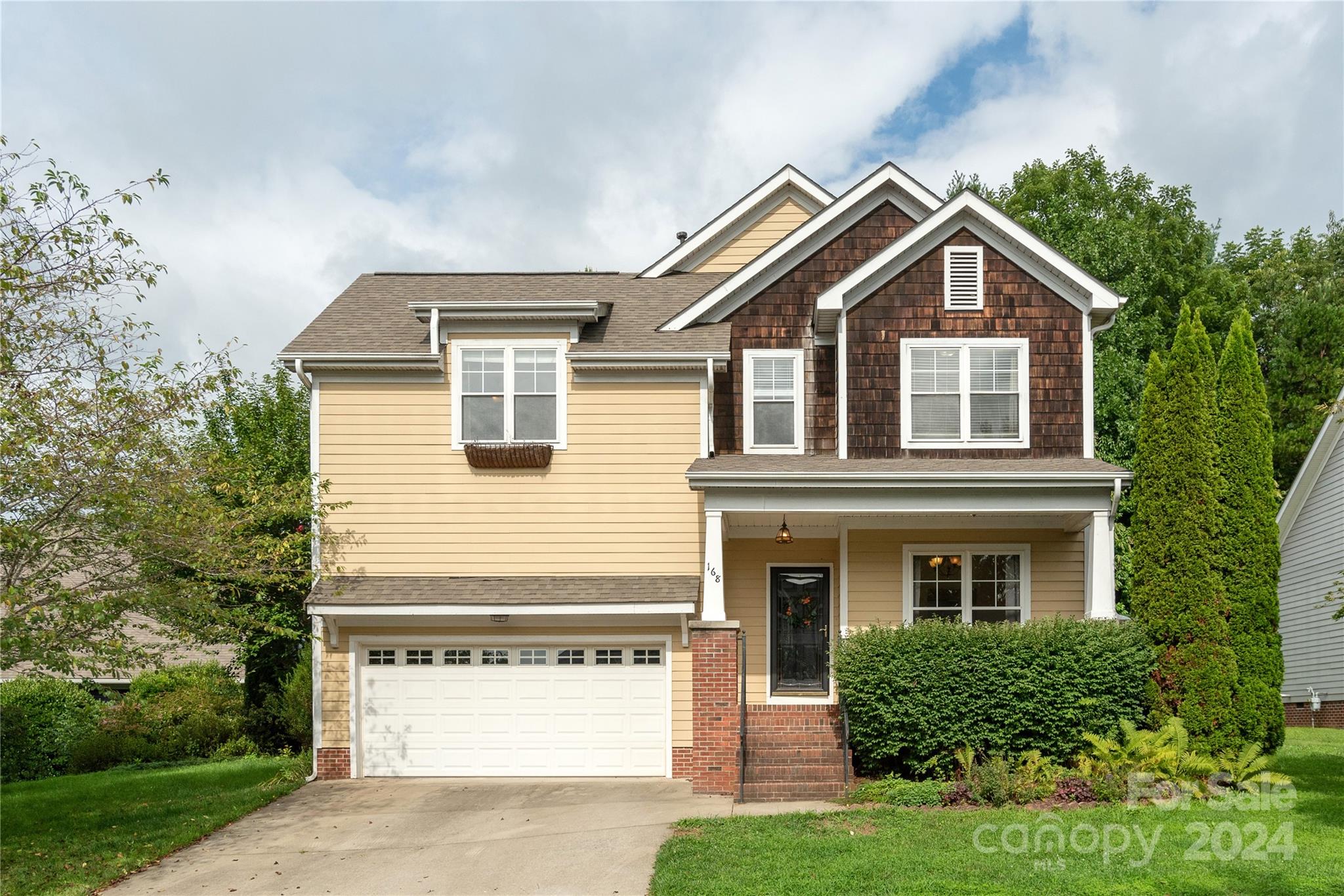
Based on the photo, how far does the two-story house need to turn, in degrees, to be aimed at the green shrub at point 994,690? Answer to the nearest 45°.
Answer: approximately 45° to its left

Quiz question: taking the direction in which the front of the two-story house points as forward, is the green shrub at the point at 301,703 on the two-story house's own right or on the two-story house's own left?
on the two-story house's own right

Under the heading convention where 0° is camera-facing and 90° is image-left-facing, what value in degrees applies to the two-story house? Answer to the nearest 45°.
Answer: approximately 0°

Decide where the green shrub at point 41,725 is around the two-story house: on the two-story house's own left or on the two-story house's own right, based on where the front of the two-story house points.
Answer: on the two-story house's own right

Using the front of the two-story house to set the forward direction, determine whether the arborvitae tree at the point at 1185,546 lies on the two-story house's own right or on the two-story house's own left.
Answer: on the two-story house's own left

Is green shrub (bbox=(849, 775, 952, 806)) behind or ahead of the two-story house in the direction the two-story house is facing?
ahead

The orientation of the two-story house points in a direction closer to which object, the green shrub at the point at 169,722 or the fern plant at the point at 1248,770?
the fern plant
